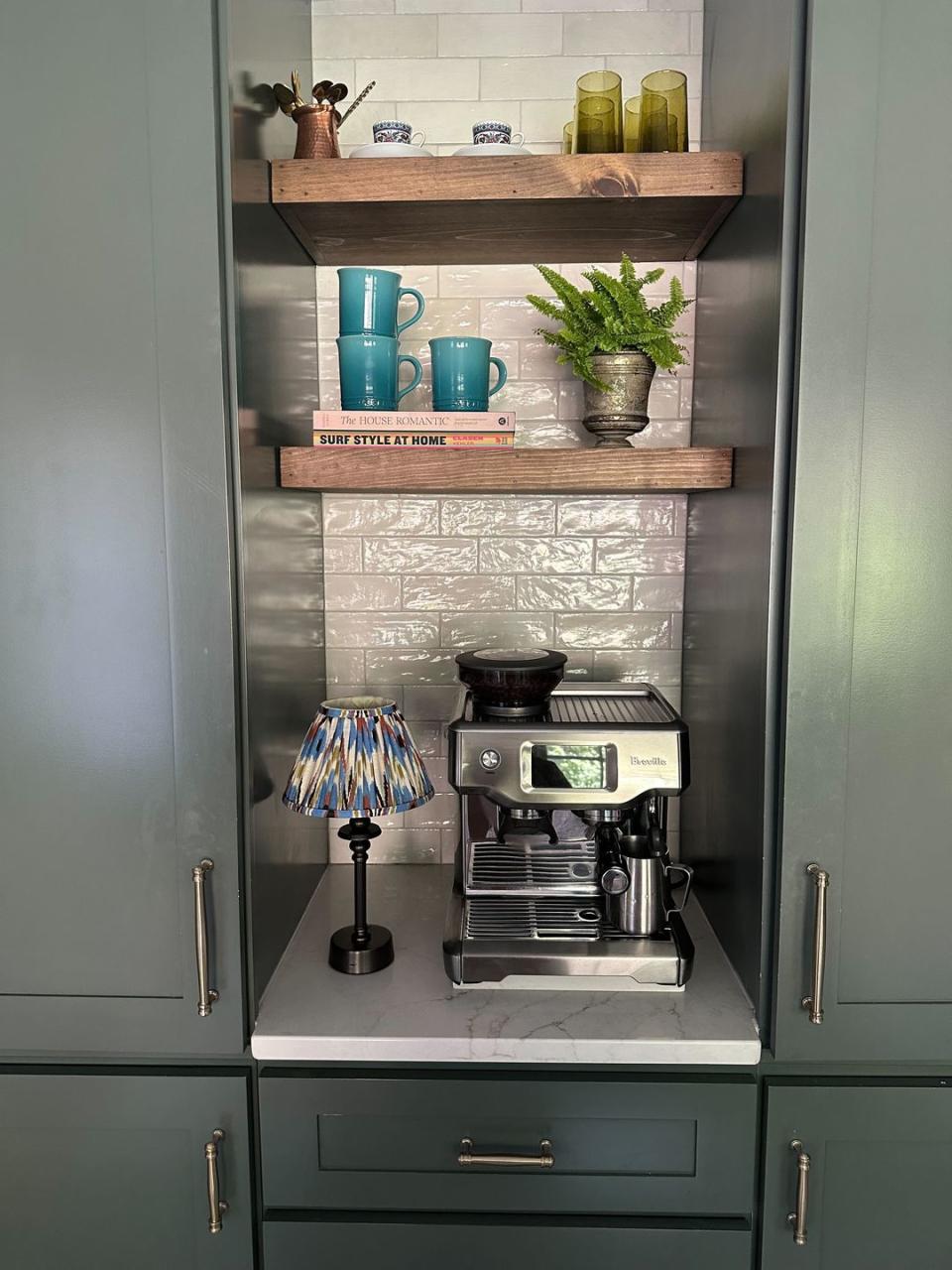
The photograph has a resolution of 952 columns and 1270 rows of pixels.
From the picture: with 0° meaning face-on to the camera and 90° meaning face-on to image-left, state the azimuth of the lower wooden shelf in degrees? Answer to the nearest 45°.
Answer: approximately 0°

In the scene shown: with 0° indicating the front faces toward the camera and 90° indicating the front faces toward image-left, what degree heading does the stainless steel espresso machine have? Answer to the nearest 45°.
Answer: approximately 0°
